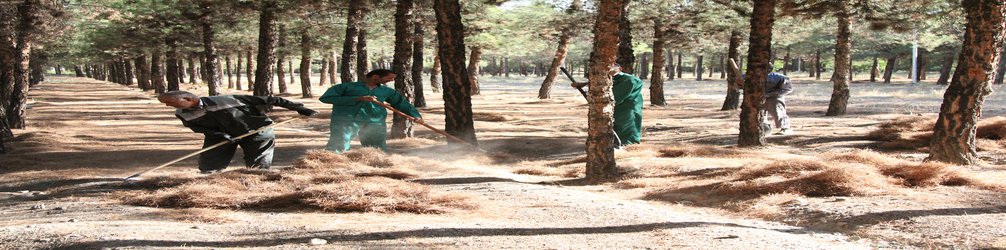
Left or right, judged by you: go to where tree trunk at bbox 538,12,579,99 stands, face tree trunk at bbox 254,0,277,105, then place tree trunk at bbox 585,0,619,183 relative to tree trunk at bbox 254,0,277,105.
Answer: left

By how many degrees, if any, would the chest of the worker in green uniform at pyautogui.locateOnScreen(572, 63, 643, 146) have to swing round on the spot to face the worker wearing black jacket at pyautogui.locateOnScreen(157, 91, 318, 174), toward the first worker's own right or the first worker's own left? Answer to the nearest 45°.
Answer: approximately 45° to the first worker's own left

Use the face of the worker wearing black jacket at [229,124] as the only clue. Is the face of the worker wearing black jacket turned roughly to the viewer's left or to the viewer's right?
to the viewer's left

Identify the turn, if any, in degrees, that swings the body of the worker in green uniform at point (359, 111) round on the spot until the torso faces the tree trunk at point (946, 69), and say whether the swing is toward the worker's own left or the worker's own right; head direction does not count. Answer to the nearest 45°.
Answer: approximately 90° to the worker's own left

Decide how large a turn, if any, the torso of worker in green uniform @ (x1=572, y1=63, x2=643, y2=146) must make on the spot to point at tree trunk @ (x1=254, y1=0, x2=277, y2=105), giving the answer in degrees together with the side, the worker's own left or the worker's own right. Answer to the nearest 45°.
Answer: approximately 45° to the worker's own right

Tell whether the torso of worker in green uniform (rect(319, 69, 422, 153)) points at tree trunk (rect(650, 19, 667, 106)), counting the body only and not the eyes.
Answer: no

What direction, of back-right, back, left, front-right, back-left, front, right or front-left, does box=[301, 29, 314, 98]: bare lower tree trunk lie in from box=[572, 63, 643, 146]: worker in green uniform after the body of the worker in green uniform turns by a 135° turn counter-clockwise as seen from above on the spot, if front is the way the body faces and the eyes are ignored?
back

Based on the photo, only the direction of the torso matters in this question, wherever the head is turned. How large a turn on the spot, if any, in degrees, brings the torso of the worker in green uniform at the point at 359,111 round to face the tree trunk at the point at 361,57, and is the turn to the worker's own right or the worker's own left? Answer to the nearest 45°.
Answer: approximately 135° to the worker's own left

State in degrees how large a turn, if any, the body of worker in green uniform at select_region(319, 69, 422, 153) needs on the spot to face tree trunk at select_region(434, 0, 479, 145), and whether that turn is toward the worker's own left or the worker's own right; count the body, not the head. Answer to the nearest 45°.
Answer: approximately 90° to the worker's own left

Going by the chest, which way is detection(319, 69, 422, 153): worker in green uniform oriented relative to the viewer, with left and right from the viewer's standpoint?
facing the viewer and to the right of the viewer

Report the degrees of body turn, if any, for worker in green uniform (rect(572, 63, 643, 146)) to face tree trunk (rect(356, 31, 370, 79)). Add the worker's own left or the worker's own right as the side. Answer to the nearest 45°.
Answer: approximately 45° to the worker's own right

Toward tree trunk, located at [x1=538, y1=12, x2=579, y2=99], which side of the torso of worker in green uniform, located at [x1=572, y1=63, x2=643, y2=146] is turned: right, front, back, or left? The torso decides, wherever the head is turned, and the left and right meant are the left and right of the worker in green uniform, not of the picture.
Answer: right
